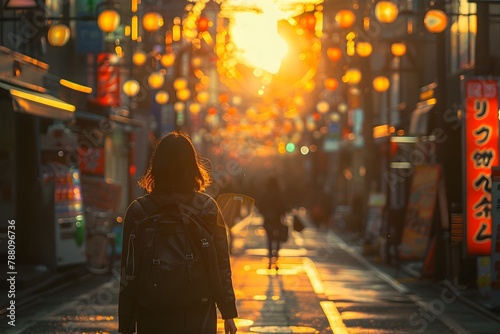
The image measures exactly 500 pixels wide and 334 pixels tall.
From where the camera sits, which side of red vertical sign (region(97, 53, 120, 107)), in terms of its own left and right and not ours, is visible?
front

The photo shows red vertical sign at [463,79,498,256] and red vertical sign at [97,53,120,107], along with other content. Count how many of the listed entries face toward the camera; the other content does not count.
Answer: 2

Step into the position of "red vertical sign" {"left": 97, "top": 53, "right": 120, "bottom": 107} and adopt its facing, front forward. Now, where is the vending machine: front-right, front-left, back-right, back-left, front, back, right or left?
front

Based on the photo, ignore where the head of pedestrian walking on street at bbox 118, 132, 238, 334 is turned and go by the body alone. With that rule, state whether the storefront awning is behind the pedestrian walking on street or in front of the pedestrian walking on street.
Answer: in front

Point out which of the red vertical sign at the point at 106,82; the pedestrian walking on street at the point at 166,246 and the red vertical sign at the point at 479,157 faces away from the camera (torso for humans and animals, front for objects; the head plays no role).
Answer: the pedestrian walking on street

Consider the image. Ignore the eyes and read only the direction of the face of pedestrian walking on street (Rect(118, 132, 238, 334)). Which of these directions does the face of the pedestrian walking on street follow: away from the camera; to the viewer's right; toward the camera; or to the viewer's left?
away from the camera

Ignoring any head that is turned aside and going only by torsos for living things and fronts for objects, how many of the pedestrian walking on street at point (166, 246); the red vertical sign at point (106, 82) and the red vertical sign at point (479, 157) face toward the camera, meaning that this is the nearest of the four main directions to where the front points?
2

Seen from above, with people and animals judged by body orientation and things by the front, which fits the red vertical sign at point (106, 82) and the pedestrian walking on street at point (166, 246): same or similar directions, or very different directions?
very different directions

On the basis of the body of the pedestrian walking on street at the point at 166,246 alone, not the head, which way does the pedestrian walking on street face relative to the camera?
away from the camera

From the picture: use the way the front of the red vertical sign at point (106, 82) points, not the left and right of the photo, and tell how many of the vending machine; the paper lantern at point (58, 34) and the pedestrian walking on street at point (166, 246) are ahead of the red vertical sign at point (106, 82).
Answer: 3

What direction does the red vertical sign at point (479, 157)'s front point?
toward the camera

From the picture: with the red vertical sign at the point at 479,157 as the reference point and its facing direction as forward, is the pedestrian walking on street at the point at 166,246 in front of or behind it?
in front
